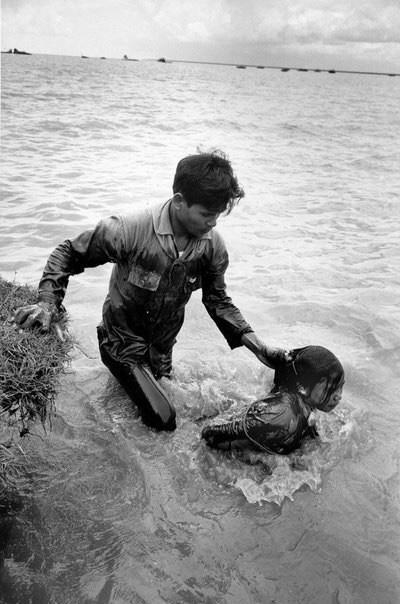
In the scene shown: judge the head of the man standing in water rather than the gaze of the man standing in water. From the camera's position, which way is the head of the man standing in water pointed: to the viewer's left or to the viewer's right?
to the viewer's right

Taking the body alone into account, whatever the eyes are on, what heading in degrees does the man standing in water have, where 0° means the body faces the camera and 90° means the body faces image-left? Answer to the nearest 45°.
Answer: approximately 315°
